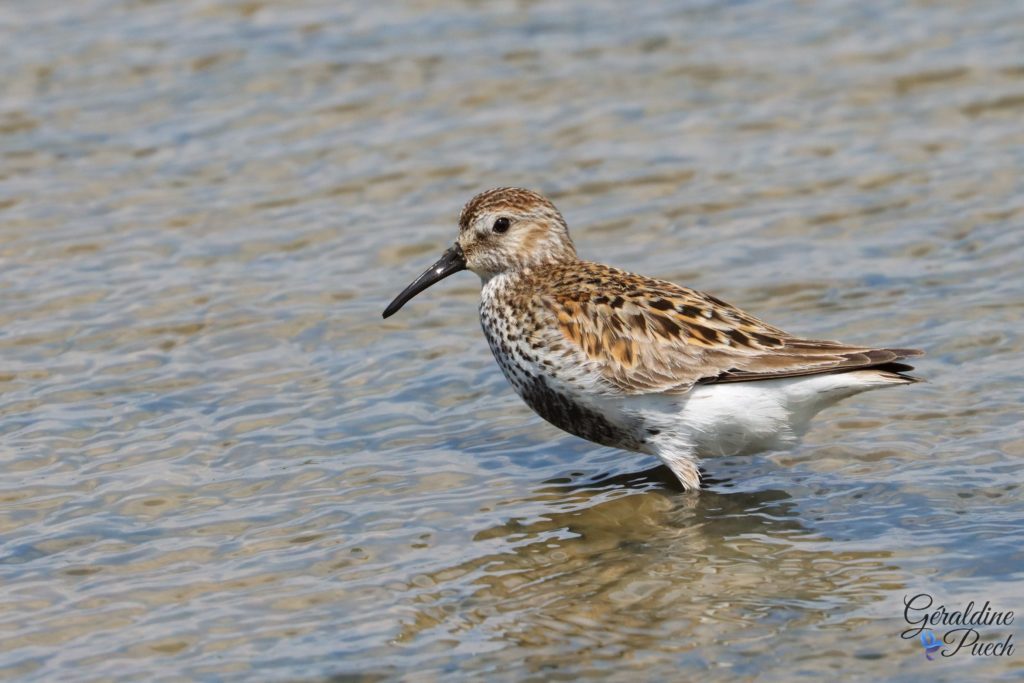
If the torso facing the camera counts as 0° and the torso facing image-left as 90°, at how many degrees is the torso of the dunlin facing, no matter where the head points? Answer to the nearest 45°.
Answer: approximately 90°
